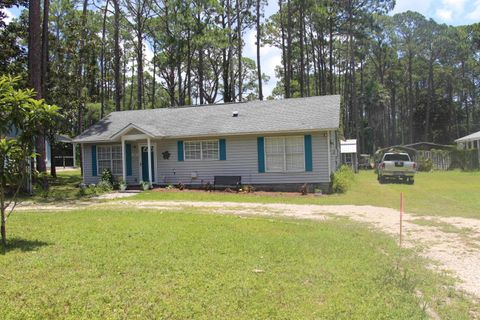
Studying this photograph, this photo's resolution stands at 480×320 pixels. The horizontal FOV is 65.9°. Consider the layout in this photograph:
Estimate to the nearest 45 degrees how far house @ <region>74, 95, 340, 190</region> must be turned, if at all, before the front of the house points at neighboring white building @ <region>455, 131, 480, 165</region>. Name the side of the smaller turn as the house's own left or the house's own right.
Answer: approximately 135° to the house's own left

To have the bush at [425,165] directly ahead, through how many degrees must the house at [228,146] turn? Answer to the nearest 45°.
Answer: approximately 135° to its left

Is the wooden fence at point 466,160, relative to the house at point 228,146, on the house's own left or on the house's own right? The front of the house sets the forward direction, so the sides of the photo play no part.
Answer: on the house's own left

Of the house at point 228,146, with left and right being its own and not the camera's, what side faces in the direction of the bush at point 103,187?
right

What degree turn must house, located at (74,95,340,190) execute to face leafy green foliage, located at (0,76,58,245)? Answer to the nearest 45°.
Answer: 0° — it already faces it

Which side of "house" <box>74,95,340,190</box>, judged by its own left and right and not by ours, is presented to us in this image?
front

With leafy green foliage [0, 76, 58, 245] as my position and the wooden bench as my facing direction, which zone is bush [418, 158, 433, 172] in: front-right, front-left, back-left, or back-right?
front-right

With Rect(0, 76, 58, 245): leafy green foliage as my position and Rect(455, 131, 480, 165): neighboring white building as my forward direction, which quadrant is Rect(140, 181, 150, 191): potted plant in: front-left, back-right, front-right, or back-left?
front-left

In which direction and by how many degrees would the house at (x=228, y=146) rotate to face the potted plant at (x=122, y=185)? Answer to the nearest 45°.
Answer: approximately 90° to its right
